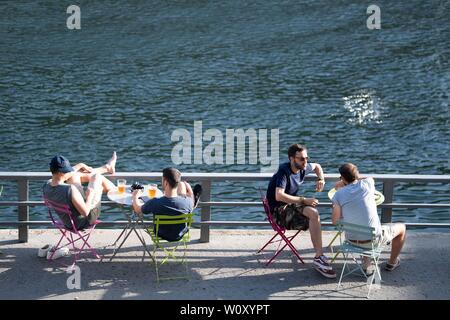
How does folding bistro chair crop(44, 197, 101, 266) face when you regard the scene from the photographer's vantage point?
facing away from the viewer and to the right of the viewer

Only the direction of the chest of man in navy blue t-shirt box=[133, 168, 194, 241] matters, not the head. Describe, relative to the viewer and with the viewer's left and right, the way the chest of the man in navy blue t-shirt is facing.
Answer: facing away from the viewer

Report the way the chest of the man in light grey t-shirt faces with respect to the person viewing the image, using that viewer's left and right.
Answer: facing away from the viewer

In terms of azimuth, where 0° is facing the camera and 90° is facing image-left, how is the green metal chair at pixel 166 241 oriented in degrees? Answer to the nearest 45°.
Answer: approximately 180°

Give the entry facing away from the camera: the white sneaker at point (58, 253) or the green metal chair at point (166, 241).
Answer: the green metal chair

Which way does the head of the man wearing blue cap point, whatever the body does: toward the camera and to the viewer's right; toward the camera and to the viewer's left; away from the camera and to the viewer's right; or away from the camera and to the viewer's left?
away from the camera and to the viewer's right

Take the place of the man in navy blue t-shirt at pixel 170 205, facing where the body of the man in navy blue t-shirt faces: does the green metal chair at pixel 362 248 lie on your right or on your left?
on your right
